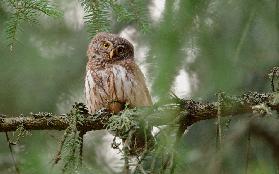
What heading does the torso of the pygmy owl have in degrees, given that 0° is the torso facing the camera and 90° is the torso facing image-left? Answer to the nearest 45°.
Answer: approximately 0°
